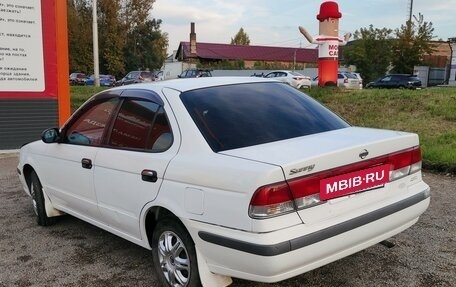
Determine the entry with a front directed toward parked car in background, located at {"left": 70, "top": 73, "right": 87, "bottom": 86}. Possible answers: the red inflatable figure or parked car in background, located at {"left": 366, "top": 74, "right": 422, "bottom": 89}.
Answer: parked car in background, located at {"left": 366, "top": 74, "right": 422, "bottom": 89}

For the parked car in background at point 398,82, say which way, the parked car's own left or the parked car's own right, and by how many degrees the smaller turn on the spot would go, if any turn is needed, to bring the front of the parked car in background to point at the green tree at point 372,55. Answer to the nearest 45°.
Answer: approximately 90° to the parked car's own right

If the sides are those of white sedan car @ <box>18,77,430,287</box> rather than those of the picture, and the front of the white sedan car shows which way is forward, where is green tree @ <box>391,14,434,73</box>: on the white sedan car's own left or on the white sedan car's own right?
on the white sedan car's own right

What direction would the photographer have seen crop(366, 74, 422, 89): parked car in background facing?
facing to the left of the viewer

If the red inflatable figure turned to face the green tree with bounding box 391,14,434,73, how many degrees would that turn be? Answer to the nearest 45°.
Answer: approximately 135° to its left

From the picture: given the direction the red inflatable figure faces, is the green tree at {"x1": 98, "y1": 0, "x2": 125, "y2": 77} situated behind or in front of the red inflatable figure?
behind

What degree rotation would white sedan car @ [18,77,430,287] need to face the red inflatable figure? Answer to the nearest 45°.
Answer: approximately 45° to its right

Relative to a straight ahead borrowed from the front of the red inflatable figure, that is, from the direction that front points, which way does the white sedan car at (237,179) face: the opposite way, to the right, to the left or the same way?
the opposite way
